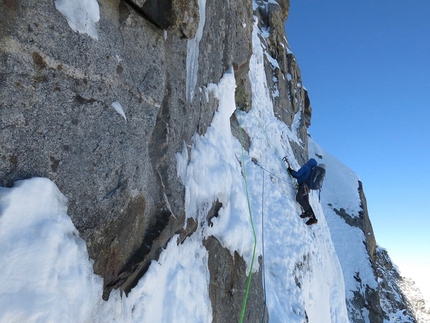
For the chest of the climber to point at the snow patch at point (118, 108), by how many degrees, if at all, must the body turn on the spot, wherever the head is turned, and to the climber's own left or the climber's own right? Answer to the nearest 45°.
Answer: approximately 90° to the climber's own left

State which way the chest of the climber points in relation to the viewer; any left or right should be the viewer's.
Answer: facing to the left of the viewer
